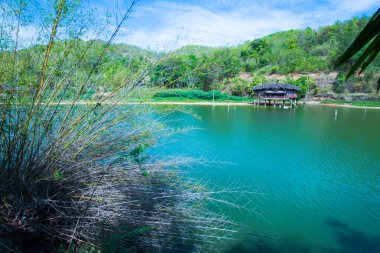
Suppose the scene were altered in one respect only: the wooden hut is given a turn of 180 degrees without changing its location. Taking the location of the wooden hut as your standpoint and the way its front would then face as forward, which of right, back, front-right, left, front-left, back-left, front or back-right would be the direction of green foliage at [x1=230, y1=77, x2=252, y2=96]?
front-left

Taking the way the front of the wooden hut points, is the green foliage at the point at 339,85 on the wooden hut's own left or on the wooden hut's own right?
on the wooden hut's own left

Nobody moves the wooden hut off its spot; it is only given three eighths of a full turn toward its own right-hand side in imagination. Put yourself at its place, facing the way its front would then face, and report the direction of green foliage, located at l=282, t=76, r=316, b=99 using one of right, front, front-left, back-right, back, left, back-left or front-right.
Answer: right

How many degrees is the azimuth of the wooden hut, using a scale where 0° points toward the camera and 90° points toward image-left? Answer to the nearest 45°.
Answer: approximately 0°

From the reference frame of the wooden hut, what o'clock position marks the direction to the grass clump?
The grass clump is roughly at 12 o'clock from the wooden hut.
